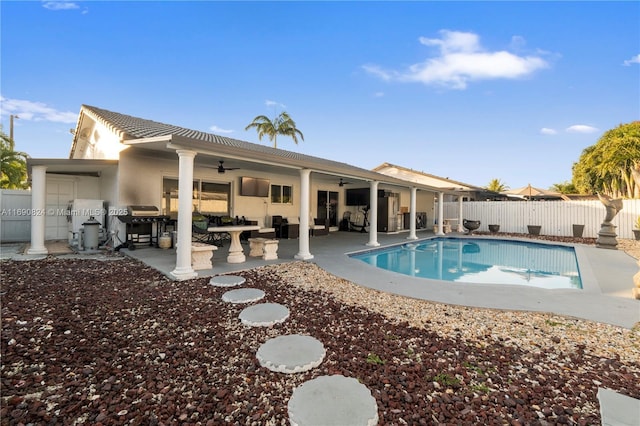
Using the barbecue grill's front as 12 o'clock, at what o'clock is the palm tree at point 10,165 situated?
The palm tree is roughly at 5 o'clock from the barbecue grill.

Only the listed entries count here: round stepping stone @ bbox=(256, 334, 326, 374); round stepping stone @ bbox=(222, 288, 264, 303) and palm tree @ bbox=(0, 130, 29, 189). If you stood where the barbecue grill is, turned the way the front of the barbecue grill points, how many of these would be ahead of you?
2

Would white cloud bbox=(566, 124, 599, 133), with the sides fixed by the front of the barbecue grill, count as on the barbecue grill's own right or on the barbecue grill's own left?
on the barbecue grill's own left

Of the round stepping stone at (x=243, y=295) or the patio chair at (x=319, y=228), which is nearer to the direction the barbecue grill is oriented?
the round stepping stone

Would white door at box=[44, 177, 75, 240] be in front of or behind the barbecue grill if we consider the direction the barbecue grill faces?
behind

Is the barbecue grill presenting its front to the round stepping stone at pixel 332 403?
yes

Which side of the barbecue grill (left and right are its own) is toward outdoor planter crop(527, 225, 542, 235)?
left

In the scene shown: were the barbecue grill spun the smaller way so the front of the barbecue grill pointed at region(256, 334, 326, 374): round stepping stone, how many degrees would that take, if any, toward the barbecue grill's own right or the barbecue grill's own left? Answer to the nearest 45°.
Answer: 0° — it already faces it

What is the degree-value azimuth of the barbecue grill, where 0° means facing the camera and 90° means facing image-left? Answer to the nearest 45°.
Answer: approximately 0°

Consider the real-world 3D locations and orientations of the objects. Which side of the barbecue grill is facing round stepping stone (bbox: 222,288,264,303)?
front

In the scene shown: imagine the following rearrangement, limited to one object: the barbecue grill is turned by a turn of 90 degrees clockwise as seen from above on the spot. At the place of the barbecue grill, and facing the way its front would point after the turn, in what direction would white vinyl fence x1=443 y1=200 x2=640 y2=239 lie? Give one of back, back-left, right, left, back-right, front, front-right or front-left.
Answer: back

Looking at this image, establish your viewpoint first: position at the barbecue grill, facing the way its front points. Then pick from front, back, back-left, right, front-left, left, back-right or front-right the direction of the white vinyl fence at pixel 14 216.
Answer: back-right
